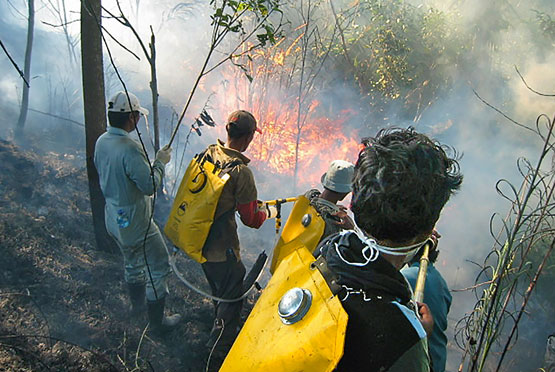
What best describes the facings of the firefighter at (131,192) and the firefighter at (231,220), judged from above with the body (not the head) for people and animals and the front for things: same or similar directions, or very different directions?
same or similar directions

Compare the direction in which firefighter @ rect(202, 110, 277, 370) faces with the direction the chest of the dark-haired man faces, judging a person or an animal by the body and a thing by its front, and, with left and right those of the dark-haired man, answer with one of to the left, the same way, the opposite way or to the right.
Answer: the same way

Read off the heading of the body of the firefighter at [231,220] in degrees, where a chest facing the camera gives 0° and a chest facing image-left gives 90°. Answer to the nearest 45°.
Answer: approximately 225°

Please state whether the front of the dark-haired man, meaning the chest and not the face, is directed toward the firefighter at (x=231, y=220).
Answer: no

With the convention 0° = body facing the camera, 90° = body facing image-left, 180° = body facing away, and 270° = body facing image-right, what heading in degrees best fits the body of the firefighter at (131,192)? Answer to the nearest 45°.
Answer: approximately 225°

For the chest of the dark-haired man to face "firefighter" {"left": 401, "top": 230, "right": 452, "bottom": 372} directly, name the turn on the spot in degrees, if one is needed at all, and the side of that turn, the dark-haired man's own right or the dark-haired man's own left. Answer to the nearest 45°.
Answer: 0° — they already face them

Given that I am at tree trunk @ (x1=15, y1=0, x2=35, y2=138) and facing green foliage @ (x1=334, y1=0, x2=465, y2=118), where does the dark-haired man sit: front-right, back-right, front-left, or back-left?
front-right

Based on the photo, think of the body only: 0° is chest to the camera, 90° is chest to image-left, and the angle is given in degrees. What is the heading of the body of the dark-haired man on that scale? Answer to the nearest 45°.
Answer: approximately 225°

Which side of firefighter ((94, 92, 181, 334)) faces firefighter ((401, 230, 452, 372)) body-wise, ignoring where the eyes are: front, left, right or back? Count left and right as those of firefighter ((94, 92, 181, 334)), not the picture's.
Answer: right

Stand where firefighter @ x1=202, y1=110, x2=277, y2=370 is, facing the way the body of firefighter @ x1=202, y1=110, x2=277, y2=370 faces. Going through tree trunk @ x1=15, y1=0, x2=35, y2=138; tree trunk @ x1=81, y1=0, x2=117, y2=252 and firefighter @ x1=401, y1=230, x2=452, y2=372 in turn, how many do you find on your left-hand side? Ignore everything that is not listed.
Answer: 2

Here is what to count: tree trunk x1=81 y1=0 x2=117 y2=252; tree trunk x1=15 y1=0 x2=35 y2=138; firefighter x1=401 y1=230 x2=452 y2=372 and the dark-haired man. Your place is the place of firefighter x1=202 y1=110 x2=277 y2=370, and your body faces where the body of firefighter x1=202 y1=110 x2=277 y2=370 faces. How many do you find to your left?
2

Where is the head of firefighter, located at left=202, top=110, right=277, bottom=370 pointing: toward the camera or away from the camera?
away from the camera

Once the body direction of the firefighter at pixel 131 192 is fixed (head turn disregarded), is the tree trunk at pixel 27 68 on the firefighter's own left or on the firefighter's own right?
on the firefighter's own left

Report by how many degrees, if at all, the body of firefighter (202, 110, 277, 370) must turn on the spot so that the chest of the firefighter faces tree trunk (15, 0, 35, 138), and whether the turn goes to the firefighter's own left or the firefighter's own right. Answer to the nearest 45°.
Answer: approximately 90° to the firefighter's own left

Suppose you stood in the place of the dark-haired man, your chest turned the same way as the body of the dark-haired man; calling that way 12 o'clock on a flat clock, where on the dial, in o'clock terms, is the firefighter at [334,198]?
The firefighter is roughly at 10 o'clock from the dark-haired man.

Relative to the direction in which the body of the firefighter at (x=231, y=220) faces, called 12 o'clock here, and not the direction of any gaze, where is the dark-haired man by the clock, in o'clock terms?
The dark-haired man is roughly at 4 o'clock from the firefighter.
